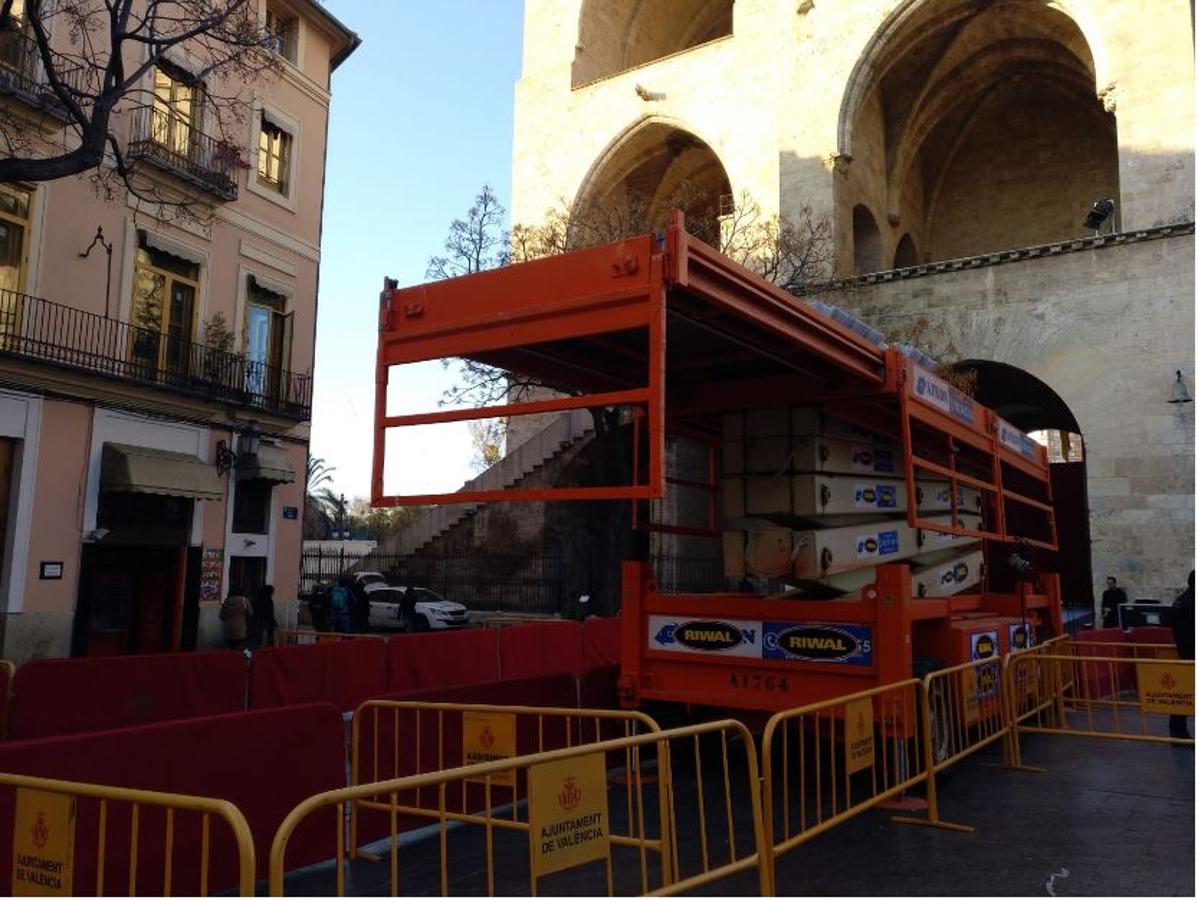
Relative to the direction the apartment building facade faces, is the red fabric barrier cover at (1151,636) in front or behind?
in front

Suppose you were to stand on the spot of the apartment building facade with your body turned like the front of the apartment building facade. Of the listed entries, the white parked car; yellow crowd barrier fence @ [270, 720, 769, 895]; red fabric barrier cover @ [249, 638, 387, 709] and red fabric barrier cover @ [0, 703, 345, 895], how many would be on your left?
1

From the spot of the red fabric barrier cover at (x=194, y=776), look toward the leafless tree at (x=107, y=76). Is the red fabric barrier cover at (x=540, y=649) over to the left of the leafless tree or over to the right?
right

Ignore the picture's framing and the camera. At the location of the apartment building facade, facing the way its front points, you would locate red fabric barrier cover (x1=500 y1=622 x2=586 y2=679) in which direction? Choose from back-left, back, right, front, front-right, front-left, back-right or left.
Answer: front

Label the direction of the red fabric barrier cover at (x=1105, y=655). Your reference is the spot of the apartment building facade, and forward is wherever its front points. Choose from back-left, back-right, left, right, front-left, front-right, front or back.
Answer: front

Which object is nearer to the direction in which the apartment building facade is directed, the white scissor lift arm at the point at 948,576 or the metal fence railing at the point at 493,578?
the white scissor lift arm

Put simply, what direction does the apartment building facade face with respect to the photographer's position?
facing the viewer and to the right of the viewer

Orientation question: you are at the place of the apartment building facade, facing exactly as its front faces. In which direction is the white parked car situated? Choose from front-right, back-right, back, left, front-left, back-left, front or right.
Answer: left

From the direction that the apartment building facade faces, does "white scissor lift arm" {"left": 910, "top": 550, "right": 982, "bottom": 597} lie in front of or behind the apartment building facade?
in front

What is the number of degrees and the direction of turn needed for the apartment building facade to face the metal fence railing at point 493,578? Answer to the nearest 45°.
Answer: approximately 90° to its left

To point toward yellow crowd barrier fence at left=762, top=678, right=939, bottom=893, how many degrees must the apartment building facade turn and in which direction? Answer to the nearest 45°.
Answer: approximately 45° to its right

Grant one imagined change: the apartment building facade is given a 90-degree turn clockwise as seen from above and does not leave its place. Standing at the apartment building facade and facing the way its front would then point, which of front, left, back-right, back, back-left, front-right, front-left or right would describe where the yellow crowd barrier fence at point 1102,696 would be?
left

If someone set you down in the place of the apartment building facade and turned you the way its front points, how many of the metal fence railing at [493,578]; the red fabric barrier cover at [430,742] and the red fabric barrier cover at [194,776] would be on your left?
1

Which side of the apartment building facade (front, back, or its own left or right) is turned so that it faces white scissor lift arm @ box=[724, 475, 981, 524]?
front

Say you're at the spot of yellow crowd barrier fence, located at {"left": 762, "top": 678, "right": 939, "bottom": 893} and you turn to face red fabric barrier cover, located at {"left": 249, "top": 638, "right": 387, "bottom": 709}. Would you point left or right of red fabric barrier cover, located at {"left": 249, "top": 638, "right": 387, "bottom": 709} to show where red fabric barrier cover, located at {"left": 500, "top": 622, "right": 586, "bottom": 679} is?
right

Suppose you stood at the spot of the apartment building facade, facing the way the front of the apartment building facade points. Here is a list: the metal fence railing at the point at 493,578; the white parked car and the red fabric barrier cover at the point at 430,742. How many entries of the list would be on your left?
2

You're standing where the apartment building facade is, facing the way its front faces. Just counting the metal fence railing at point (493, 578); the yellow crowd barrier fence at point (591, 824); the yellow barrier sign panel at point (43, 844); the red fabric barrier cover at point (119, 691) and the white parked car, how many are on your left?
2
